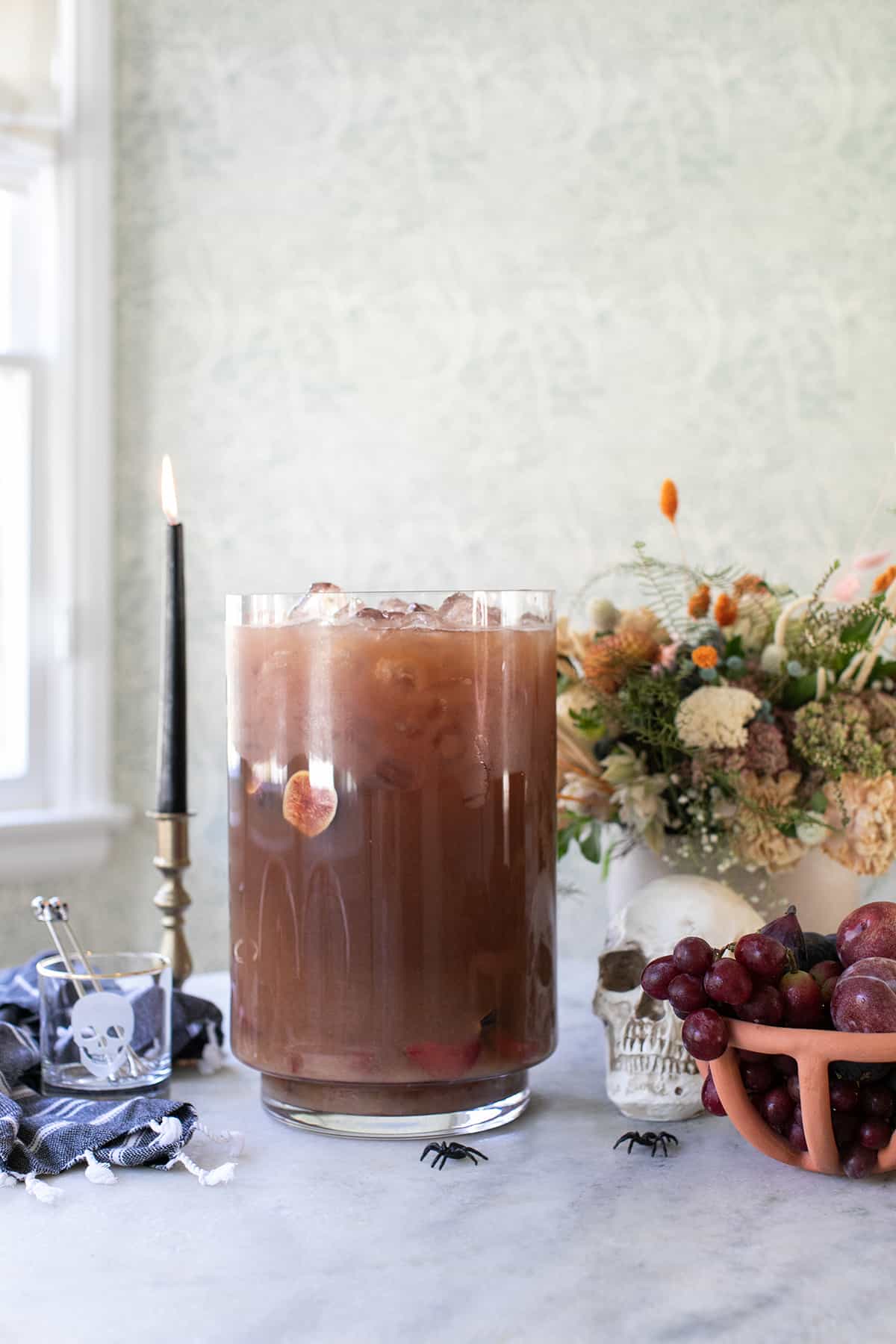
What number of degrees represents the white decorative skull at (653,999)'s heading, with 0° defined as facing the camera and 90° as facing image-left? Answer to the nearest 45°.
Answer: approximately 45°

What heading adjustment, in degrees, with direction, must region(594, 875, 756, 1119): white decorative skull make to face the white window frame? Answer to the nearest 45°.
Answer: approximately 90° to its right

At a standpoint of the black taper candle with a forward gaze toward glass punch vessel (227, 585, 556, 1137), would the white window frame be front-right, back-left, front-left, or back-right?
back-left
